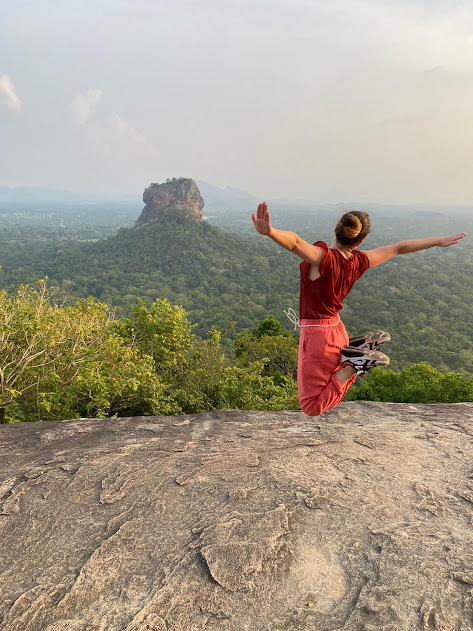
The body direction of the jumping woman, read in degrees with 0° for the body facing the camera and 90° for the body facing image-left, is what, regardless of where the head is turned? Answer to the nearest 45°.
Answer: approximately 135°

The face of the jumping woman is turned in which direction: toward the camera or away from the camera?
away from the camera
